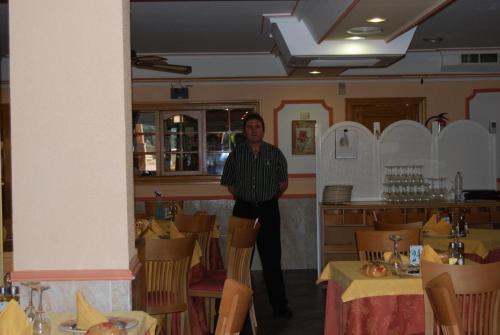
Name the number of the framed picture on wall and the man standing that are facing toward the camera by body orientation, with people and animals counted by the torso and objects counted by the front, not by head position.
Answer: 2

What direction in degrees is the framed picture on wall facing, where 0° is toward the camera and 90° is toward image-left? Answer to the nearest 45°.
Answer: approximately 0°

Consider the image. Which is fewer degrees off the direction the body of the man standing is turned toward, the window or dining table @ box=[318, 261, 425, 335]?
the dining table

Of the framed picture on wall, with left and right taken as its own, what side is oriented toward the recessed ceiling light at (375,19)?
front

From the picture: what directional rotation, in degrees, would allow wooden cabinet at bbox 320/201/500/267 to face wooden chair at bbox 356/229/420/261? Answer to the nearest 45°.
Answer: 0° — it already faces it

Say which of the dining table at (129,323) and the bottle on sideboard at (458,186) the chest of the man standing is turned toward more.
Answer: the dining table

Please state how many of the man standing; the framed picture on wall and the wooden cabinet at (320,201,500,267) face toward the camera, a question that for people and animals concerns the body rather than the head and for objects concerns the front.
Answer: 3

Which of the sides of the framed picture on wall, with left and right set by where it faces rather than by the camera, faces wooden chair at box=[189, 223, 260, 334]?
front

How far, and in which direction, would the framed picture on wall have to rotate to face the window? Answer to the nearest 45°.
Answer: approximately 90° to its right
